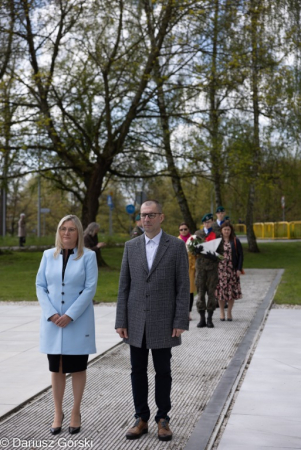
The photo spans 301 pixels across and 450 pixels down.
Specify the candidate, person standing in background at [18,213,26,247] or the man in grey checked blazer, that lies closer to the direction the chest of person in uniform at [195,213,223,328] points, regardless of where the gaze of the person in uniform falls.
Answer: the man in grey checked blazer

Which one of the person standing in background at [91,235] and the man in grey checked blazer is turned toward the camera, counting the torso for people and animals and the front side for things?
the man in grey checked blazer

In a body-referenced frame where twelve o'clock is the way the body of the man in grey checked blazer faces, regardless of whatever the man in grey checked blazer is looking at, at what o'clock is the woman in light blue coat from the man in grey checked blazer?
The woman in light blue coat is roughly at 3 o'clock from the man in grey checked blazer.

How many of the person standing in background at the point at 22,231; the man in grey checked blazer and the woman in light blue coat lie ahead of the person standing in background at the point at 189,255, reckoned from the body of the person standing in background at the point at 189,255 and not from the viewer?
2

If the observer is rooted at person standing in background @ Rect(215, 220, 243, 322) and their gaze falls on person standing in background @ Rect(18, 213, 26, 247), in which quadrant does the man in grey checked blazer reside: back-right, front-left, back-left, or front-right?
back-left

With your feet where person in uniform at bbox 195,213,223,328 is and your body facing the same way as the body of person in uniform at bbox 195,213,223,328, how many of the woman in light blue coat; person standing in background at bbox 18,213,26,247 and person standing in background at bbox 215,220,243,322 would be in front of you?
1

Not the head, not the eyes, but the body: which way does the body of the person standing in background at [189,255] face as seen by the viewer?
toward the camera

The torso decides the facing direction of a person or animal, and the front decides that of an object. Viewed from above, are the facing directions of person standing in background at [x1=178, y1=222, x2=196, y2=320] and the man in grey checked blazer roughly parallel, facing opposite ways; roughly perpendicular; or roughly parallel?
roughly parallel

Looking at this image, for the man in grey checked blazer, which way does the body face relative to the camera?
toward the camera

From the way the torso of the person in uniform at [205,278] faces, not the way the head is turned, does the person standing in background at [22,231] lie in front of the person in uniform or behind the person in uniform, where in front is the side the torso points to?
behind

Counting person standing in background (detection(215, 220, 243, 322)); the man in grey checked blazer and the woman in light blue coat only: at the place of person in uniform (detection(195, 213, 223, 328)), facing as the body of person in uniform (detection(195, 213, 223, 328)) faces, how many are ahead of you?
2

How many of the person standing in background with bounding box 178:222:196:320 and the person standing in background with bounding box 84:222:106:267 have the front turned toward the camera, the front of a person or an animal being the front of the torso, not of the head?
1

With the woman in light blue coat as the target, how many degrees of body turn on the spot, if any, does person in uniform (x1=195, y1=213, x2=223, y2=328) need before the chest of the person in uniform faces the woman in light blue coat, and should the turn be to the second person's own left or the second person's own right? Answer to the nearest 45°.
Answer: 0° — they already face them
